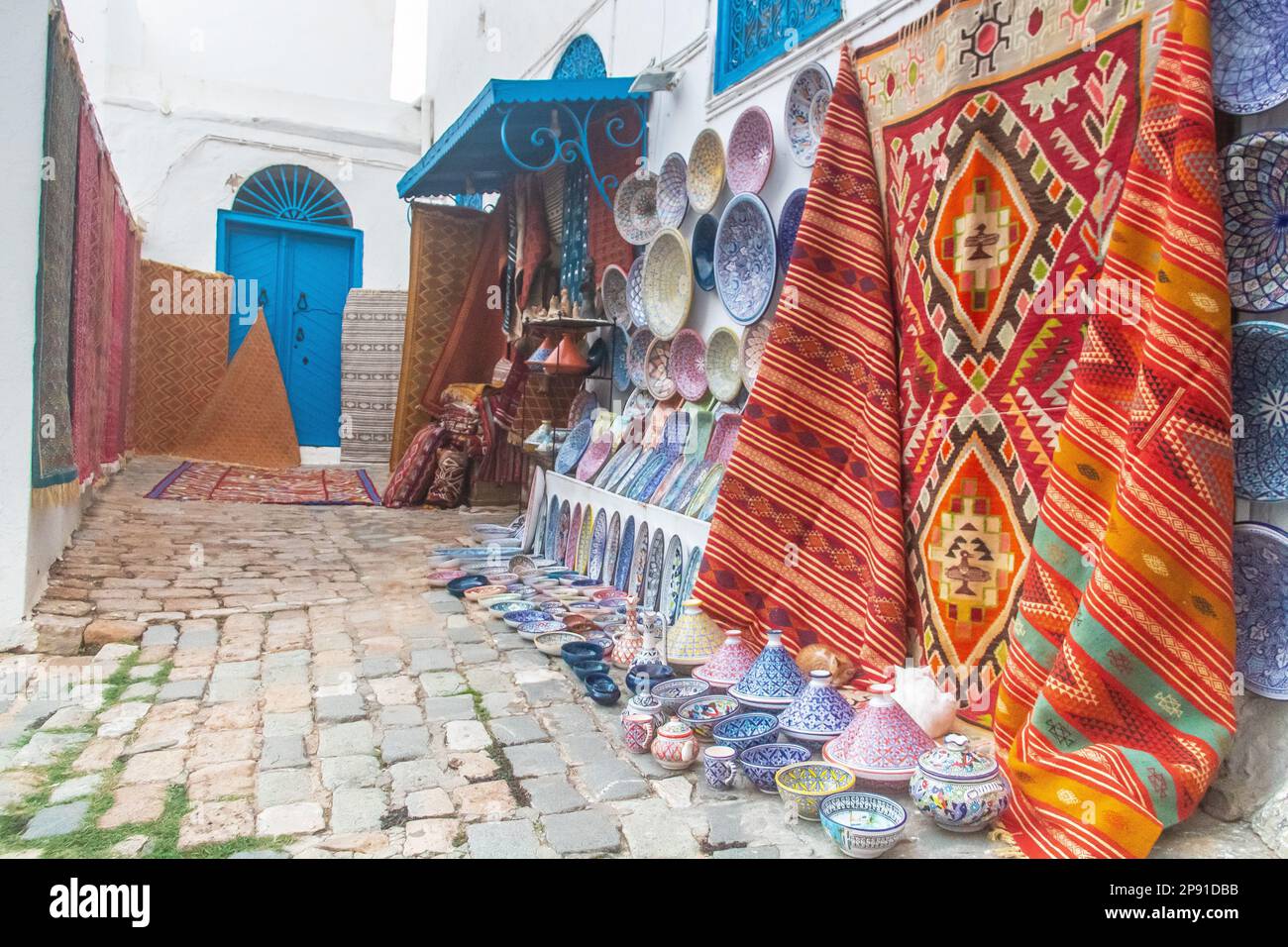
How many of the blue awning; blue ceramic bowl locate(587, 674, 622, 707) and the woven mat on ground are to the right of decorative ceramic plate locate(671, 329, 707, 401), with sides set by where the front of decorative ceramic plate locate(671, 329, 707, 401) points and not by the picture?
2

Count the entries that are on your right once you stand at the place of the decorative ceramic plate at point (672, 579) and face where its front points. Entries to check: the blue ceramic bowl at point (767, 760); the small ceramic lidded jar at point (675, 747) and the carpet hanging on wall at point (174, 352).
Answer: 1

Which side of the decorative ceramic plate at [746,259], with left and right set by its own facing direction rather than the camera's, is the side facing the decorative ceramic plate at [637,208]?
right

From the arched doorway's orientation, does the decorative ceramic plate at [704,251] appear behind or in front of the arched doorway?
in front

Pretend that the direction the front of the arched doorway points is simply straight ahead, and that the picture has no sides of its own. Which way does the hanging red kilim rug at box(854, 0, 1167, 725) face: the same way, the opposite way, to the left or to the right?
to the right

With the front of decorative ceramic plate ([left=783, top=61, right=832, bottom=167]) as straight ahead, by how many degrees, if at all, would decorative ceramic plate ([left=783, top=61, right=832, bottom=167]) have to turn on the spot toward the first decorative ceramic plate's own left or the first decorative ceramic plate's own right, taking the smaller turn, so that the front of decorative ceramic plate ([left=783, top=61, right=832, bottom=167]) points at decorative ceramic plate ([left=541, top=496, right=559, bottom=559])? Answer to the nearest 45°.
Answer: approximately 90° to the first decorative ceramic plate's own right

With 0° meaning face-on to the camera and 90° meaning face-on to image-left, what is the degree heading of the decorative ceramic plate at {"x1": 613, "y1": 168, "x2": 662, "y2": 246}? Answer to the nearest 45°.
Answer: approximately 45°
